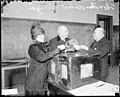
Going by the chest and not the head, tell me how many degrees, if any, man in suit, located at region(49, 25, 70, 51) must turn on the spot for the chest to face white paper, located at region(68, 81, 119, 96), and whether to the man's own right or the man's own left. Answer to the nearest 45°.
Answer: approximately 45° to the man's own right

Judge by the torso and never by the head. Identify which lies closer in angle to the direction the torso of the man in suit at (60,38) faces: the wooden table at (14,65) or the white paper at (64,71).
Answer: the white paper

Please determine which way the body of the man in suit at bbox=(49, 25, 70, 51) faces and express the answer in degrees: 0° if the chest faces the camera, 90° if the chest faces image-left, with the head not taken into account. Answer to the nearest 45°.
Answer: approximately 315°

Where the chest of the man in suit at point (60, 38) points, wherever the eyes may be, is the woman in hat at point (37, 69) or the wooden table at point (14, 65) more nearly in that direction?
the woman in hat

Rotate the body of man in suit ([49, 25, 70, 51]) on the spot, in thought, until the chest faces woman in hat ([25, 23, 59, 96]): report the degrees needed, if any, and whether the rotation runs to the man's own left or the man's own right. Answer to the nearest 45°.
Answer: approximately 45° to the man's own right
